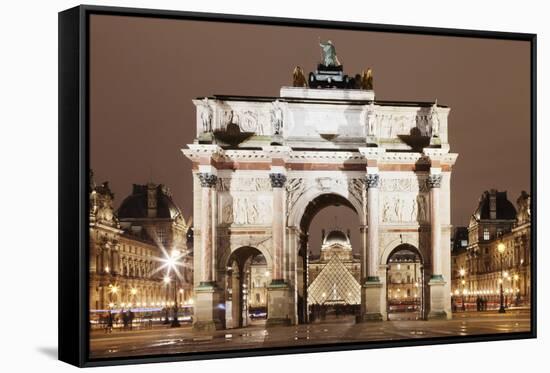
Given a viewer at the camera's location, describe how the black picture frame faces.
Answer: facing the viewer and to the right of the viewer
